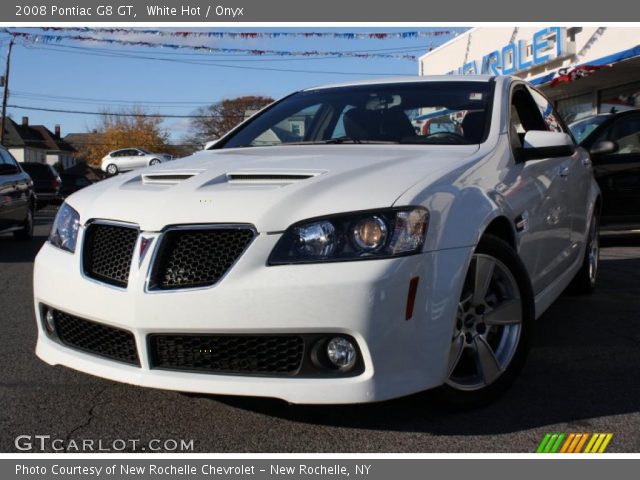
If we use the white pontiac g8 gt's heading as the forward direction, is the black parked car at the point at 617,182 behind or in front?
behind

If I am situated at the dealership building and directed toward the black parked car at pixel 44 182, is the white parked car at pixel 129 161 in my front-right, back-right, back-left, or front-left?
front-right

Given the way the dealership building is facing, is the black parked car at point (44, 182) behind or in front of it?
in front

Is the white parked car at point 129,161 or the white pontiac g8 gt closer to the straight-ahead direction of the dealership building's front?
the white pontiac g8 gt

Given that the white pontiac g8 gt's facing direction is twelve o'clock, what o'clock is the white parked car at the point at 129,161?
The white parked car is roughly at 4 o'clock from the white pontiac g8 gt.

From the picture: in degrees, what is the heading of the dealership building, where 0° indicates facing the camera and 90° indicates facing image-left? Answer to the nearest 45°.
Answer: approximately 45°

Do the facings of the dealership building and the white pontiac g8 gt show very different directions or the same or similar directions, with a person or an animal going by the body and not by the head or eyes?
same or similar directions

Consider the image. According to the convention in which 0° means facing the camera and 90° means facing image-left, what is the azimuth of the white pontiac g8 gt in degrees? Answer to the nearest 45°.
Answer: approximately 45°

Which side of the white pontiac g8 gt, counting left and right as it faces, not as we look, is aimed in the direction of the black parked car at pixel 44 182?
right

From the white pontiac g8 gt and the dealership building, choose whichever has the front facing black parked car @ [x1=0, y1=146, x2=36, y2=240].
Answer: the dealership building

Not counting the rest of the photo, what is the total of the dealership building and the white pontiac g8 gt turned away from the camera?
0

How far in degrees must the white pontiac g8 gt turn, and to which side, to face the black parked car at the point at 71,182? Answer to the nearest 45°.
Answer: approximately 135° to its right

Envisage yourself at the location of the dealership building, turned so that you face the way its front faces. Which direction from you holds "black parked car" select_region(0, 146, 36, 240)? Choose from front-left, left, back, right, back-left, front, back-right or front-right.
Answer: front

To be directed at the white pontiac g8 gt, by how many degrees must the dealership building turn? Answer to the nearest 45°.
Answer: approximately 45° to its left
